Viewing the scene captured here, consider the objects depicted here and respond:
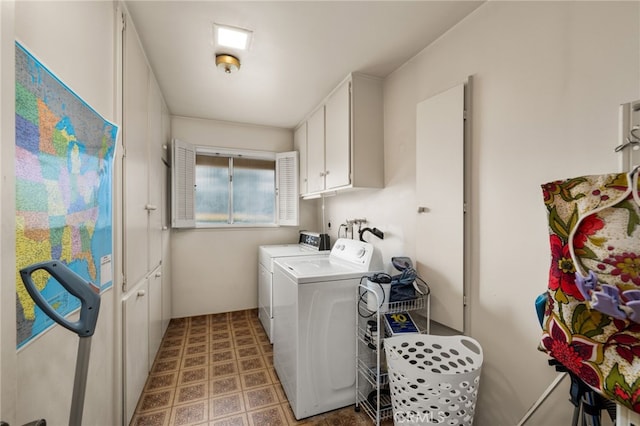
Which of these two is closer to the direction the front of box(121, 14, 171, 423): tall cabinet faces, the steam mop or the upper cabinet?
the upper cabinet

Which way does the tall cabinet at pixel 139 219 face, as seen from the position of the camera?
facing to the right of the viewer

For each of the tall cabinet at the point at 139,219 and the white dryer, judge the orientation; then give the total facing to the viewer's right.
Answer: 1

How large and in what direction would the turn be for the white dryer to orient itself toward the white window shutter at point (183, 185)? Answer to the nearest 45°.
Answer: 0° — it already faces it

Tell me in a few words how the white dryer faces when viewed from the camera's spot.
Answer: facing to the left of the viewer

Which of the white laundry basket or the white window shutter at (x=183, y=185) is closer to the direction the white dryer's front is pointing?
the white window shutter

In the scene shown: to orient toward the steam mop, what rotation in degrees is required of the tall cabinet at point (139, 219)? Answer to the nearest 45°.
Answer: approximately 90° to its right

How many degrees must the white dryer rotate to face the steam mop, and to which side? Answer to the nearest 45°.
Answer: approximately 90° to its left
